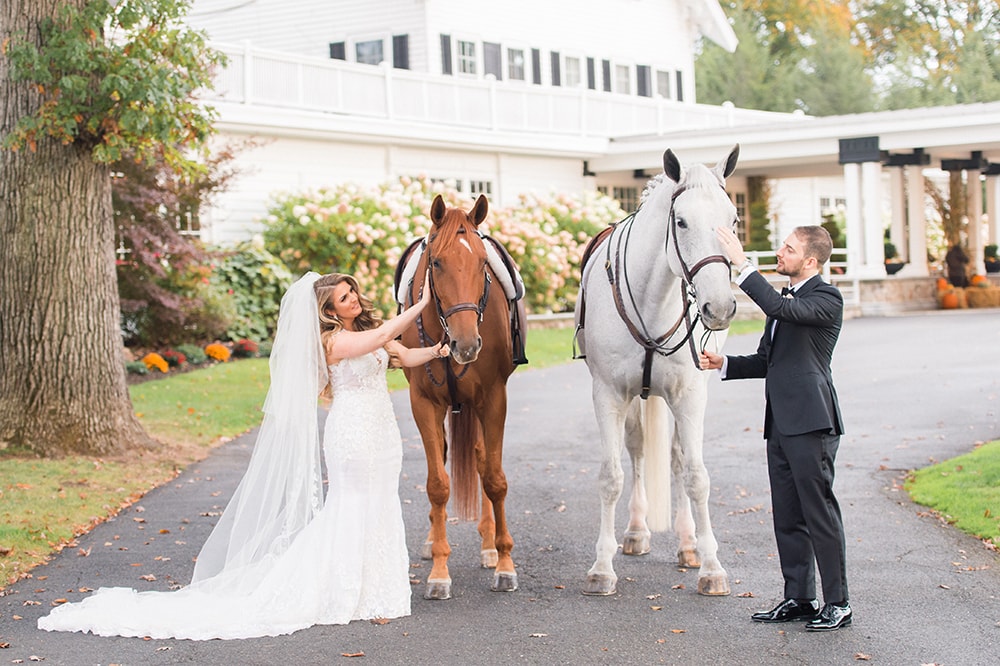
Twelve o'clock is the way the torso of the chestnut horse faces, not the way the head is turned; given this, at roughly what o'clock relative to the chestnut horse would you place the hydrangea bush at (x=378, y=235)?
The hydrangea bush is roughly at 6 o'clock from the chestnut horse.

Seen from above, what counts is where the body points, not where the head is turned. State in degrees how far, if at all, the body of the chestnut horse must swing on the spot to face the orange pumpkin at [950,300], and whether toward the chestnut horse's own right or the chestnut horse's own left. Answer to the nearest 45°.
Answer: approximately 135° to the chestnut horse's own left

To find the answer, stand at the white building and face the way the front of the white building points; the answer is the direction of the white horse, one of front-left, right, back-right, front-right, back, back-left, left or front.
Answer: front-right

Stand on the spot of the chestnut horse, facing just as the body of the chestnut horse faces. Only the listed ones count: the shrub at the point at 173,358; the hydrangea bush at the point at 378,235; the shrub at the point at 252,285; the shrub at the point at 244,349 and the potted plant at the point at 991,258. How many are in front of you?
0

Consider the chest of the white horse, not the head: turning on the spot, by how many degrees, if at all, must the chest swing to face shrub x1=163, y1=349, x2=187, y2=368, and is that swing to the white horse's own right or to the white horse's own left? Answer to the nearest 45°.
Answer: approximately 135° to the white horse's own right

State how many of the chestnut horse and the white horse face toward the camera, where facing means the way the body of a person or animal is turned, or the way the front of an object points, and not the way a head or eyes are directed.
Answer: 2

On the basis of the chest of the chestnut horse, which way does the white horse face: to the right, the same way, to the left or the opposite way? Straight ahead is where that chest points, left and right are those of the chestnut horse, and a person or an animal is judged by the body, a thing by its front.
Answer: the same way

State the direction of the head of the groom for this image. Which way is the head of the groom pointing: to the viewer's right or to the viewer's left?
to the viewer's left

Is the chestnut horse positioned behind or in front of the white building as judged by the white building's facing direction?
in front

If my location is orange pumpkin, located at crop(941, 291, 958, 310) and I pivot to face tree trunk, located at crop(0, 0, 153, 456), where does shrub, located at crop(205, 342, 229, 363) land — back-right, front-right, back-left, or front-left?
front-right

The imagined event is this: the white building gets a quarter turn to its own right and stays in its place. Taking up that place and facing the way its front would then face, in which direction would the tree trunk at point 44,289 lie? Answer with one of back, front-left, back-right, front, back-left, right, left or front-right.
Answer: front-left

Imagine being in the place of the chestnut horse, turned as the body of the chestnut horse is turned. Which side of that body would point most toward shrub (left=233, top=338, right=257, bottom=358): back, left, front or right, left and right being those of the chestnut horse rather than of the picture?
back

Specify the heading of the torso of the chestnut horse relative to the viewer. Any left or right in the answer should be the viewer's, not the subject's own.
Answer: facing the viewer

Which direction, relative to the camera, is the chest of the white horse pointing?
toward the camera

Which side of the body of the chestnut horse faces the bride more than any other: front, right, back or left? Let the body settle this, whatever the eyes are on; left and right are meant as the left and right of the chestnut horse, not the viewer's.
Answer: right

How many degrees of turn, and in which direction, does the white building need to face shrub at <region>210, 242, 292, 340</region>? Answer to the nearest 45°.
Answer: approximately 90° to its right

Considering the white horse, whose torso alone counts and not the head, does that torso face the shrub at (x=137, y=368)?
no

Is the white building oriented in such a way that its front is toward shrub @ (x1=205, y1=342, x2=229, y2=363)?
no

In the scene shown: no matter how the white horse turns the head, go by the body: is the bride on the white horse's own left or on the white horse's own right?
on the white horse's own right

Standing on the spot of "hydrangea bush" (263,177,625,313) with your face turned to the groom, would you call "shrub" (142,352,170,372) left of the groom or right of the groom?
right
